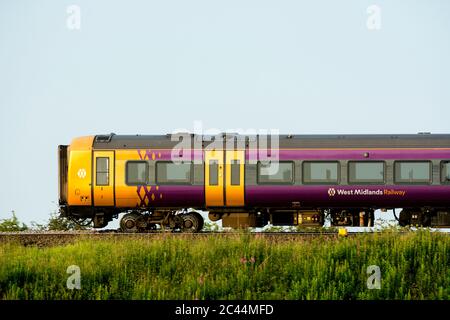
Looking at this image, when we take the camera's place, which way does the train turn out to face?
facing to the left of the viewer
